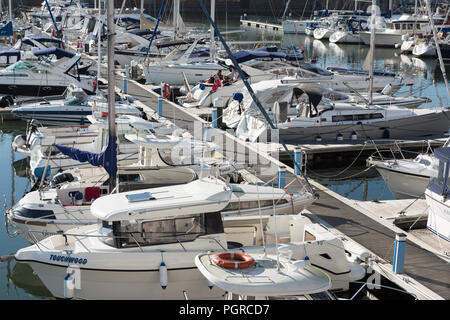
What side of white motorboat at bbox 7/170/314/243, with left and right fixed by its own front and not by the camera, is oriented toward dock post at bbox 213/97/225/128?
left

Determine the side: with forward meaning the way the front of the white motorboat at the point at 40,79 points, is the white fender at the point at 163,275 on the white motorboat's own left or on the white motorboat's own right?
on the white motorboat's own left

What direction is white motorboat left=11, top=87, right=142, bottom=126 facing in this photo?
to the viewer's left

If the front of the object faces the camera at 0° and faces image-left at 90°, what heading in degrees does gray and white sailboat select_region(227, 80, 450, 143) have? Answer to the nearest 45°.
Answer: approximately 270°

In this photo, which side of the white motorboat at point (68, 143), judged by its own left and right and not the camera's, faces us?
right

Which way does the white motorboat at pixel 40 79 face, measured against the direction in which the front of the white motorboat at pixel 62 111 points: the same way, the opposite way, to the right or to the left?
the same way

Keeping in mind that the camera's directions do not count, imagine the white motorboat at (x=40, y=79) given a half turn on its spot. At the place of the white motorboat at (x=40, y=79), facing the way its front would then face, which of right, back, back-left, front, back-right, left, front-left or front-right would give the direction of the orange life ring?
right

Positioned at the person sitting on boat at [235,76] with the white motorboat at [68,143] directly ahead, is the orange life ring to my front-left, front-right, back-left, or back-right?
front-left

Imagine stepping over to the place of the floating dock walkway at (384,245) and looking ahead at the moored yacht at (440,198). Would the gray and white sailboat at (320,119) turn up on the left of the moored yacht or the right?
left

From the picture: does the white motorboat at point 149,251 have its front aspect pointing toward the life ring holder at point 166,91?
no

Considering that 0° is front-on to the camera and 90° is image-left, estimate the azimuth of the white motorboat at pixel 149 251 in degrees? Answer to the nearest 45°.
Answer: approximately 90°
